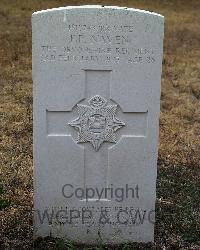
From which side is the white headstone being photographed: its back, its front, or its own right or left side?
front
